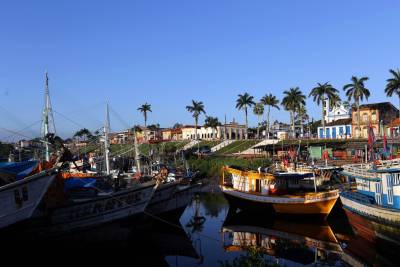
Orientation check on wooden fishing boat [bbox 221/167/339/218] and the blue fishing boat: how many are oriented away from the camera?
0
